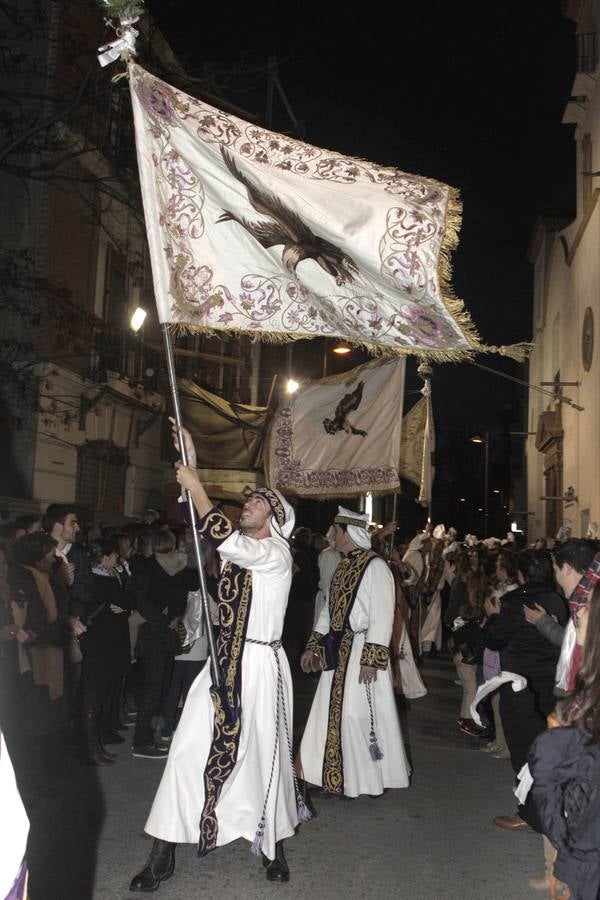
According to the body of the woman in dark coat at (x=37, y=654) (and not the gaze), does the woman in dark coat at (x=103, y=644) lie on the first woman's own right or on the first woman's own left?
on the first woman's own left

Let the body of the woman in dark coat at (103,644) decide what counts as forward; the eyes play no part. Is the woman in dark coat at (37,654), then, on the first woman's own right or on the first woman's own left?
on the first woman's own right

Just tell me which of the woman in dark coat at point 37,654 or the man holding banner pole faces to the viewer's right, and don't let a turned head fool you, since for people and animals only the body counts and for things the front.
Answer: the woman in dark coat

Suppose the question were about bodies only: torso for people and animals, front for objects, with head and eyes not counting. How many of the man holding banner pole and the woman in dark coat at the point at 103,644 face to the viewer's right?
1

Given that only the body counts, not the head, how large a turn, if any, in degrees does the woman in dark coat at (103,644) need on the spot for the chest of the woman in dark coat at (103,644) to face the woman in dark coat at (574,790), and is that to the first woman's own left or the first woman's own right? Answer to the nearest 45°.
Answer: approximately 90° to the first woman's own right

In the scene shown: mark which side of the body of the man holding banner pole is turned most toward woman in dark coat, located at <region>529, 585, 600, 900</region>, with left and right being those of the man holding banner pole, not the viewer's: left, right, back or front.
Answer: left

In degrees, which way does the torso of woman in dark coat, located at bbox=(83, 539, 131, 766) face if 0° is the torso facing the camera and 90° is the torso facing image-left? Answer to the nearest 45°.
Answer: approximately 270°

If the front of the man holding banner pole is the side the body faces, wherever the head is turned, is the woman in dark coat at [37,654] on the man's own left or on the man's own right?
on the man's own right

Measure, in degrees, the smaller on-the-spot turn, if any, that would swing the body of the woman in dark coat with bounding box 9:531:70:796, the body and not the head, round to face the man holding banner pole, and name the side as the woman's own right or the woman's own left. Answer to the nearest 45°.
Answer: approximately 45° to the woman's own right

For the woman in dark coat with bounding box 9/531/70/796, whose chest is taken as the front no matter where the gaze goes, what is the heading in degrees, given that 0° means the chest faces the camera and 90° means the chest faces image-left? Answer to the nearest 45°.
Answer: approximately 270°

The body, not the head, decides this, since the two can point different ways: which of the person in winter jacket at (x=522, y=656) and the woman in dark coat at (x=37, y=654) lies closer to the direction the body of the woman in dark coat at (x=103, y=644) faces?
the person in winter jacket

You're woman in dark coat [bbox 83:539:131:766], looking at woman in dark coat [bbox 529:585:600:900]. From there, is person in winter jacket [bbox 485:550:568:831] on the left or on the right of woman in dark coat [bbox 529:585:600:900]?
left
